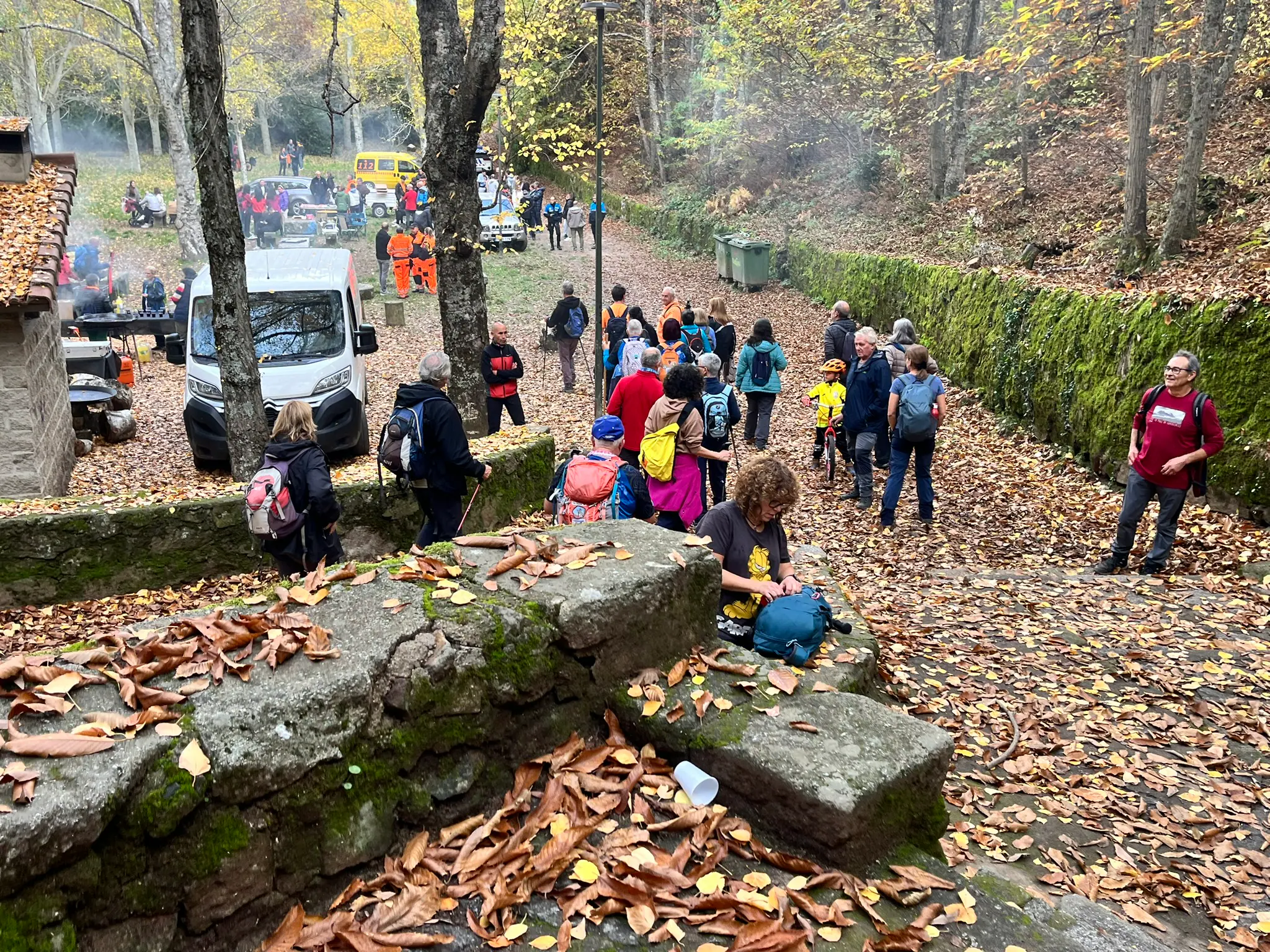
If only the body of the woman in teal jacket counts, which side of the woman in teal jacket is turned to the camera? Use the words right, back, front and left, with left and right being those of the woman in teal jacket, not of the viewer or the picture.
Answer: back

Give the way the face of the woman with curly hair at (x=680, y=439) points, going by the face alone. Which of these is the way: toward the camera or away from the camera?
away from the camera

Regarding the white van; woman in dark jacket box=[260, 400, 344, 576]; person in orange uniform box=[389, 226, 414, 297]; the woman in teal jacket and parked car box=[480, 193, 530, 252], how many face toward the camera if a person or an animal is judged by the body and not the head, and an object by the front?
2

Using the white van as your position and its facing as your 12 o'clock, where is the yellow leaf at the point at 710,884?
The yellow leaf is roughly at 12 o'clock from the white van.

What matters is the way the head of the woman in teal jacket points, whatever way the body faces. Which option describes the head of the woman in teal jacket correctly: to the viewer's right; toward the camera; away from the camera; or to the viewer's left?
away from the camera

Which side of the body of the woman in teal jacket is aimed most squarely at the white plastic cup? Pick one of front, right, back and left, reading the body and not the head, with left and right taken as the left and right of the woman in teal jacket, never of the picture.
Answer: back

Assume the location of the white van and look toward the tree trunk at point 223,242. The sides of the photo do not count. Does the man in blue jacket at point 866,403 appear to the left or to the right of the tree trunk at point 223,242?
left

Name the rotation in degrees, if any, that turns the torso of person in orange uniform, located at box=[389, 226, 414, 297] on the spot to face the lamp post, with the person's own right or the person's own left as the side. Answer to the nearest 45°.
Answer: approximately 180°

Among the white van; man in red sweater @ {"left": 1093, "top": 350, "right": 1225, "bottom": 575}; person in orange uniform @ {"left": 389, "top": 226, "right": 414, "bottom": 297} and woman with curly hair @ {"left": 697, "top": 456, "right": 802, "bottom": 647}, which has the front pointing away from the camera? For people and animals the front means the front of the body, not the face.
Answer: the person in orange uniform

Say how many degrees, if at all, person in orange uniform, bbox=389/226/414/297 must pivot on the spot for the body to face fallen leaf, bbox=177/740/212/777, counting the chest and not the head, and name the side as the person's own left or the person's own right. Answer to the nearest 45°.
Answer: approximately 180°

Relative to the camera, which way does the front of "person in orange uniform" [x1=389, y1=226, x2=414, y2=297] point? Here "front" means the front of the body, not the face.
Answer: away from the camera

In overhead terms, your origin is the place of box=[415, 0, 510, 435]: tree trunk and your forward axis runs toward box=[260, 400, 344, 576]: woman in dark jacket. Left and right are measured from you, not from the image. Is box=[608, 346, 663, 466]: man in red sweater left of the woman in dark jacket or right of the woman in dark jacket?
left

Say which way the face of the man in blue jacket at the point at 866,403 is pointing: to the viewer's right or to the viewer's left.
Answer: to the viewer's left

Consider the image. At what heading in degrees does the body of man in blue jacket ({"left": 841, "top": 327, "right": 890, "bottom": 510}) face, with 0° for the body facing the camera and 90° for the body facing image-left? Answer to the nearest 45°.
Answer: approximately 45°
